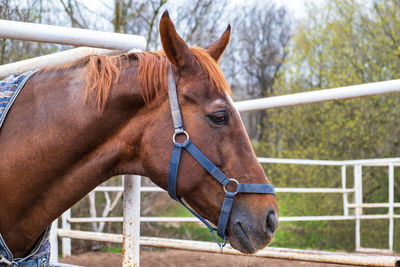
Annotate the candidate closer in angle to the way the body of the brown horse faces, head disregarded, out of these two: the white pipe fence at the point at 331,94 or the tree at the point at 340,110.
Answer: the white pipe fence

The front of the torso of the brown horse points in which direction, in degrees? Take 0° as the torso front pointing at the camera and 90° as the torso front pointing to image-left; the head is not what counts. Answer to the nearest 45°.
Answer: approximately 270°

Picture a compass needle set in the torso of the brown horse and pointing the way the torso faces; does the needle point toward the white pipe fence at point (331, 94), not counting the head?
yes
